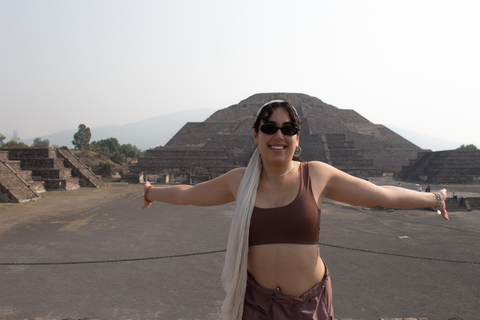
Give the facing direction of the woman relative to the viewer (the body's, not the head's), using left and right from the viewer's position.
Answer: facing the viewer

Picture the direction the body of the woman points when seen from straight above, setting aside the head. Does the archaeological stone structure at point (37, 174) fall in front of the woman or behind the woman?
behind

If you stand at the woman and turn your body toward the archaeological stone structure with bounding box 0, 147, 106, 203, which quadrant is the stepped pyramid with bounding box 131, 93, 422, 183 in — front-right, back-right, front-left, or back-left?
front-right

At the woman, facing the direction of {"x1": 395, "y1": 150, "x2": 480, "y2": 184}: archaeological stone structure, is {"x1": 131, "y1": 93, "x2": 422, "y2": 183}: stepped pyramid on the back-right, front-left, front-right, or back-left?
front-left

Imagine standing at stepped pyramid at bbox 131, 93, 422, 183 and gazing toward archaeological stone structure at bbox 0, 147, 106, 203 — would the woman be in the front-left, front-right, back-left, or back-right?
front-left

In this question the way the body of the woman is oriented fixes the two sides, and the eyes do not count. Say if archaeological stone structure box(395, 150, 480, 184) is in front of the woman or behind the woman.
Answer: behind

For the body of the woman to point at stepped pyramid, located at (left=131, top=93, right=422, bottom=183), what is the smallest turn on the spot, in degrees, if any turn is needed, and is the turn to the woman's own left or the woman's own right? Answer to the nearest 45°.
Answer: approximately 180°

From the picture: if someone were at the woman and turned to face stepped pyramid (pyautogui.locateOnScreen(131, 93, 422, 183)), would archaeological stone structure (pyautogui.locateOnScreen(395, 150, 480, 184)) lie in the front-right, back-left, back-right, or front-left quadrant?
front-right
